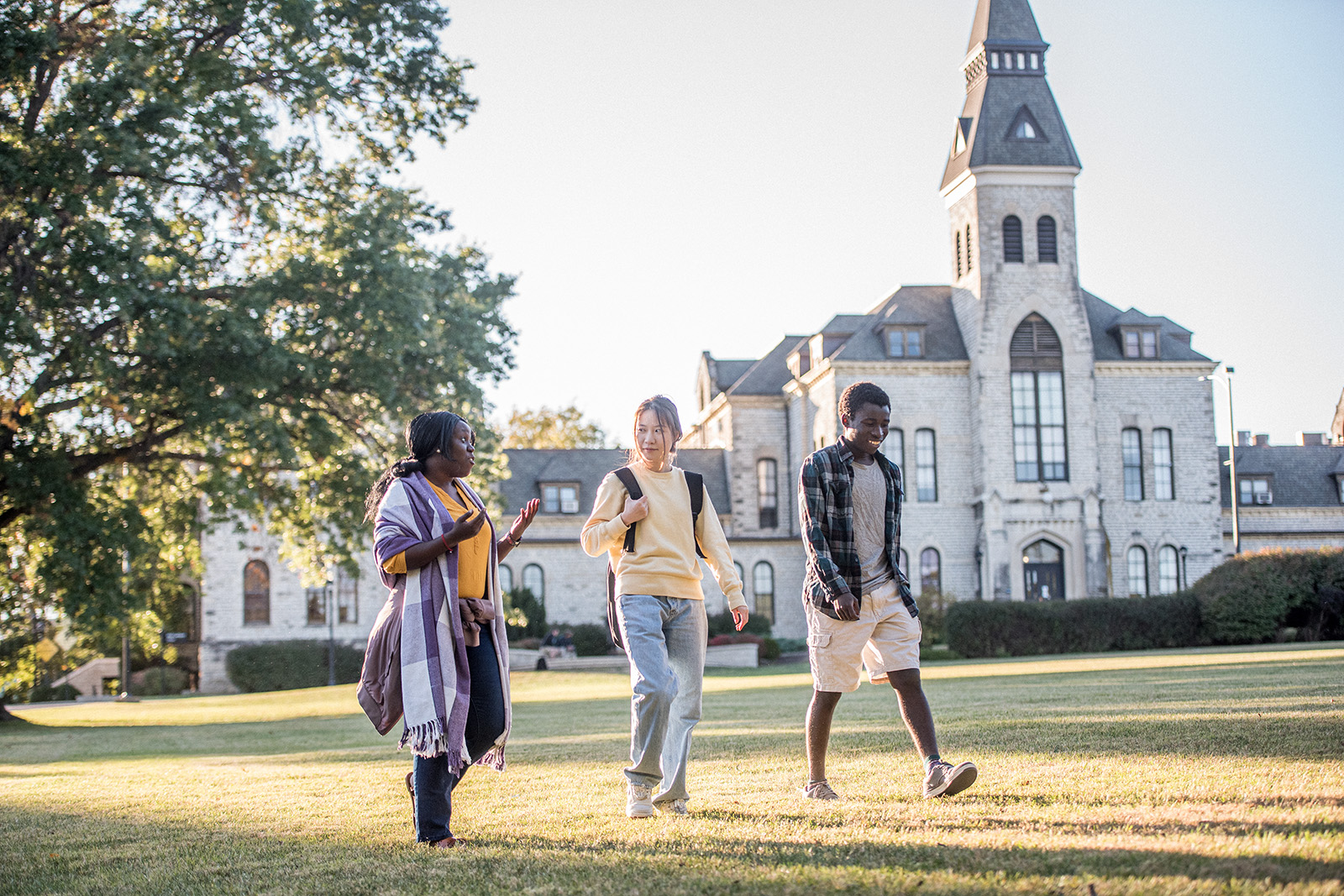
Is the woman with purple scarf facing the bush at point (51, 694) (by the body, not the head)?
no

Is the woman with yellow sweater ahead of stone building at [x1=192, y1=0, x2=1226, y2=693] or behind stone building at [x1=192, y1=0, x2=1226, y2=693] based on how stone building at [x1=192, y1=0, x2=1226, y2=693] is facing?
ahead

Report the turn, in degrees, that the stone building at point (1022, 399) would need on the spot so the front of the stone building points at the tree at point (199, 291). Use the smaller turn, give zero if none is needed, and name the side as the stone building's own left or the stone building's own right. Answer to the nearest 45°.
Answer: approximately 45° to the stone building's own right

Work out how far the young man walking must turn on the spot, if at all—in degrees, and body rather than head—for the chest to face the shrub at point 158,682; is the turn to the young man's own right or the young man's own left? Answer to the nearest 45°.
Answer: approximately 180°

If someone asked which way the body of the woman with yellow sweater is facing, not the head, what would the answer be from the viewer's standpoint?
toward the camera

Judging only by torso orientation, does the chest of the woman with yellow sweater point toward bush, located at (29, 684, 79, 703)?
no

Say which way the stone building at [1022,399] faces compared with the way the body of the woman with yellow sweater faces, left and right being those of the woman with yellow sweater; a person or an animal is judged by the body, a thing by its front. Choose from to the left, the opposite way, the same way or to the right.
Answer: the same way

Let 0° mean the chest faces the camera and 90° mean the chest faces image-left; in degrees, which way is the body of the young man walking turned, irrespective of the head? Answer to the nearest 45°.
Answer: approximately 315°

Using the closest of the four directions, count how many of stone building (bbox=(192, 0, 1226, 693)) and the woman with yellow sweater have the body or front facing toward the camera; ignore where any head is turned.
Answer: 2

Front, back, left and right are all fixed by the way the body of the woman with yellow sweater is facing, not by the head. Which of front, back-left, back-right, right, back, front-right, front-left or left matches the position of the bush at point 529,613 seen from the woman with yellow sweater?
back

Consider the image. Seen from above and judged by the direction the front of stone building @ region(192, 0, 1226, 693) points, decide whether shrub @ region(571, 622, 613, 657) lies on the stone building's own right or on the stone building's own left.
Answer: on the stone building's own right

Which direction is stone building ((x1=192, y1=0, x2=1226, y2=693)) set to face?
toward the camera

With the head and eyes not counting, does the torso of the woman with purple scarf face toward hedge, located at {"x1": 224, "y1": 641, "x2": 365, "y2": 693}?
no

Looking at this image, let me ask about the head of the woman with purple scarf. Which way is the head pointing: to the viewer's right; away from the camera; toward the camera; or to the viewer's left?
to the viewer's right

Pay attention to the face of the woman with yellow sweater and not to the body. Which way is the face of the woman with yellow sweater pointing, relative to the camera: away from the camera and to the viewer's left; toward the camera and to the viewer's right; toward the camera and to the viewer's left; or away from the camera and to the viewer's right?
toward the camera and to the viewer's left

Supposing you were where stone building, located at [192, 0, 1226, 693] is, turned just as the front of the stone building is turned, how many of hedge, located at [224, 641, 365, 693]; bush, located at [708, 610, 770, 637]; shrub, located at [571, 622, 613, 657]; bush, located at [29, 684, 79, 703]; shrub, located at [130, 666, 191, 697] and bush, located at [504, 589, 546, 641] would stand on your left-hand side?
0

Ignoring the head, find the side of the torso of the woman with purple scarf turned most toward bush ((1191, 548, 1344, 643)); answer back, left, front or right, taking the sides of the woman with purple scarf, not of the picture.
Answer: left
